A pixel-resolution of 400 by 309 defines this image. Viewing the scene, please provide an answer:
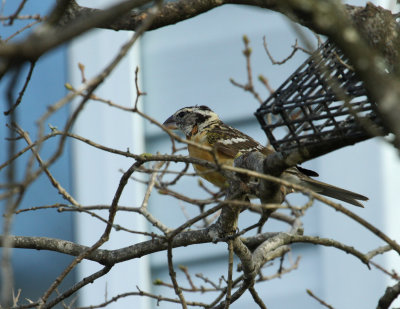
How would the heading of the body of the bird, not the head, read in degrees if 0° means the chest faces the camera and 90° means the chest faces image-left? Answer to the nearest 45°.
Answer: approximately 90°
